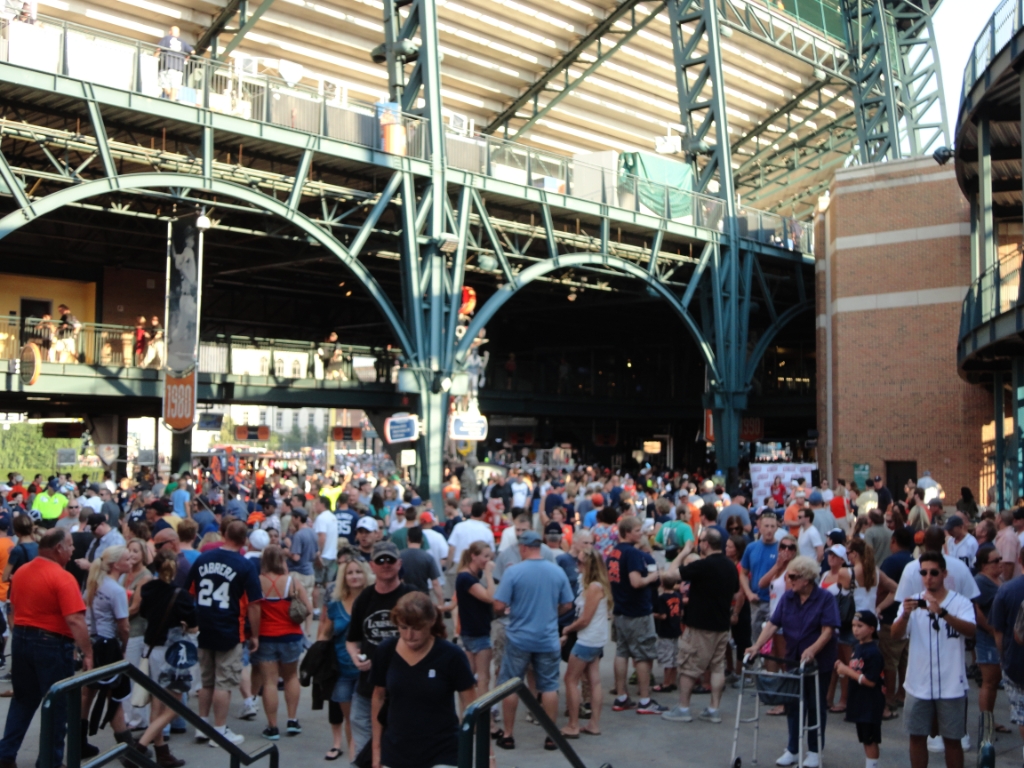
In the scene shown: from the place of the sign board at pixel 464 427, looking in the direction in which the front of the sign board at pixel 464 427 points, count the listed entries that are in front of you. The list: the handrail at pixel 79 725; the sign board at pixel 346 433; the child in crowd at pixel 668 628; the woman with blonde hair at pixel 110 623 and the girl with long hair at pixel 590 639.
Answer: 4

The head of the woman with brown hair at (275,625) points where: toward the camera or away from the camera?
away from the camera

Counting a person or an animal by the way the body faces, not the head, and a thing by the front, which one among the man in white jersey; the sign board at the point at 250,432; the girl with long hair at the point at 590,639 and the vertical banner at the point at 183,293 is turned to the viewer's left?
the girl with long hair

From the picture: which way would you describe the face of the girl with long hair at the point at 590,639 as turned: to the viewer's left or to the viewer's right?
to the viewer's left

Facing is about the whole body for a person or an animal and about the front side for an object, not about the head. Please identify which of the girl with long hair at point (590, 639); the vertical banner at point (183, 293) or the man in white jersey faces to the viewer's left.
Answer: the girl with long hair

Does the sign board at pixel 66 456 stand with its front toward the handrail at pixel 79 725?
yes

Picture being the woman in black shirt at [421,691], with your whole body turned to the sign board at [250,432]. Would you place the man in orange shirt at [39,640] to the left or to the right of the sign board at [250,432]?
left

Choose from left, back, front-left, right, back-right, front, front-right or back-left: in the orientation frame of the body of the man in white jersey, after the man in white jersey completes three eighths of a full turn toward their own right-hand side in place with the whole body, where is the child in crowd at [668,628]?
front
